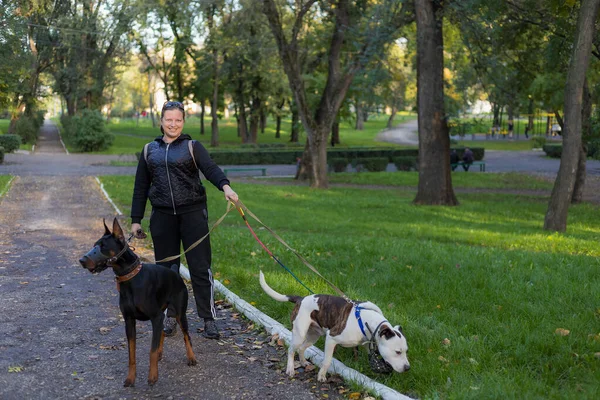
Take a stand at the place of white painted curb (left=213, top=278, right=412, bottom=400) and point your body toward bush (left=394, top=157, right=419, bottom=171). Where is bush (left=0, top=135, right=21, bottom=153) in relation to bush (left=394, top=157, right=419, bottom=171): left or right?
left

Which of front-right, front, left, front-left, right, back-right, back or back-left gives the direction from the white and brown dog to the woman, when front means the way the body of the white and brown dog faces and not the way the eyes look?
back-left

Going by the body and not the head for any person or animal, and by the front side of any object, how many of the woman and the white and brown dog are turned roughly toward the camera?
1

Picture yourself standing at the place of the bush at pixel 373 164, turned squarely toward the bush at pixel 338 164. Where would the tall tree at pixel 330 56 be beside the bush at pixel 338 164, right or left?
left

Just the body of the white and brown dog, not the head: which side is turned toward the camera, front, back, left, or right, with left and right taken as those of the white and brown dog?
right

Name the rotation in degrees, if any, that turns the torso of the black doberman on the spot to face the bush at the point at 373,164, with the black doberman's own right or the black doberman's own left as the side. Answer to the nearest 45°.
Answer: approximately 135° to the black doberman's own right

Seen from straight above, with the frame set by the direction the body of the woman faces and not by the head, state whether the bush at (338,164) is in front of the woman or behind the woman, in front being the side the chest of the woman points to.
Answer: behind

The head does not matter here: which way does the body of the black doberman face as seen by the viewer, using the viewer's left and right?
facing the viewer and to the left of the viewer

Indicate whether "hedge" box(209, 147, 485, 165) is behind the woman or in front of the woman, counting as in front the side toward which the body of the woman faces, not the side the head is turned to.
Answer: behind

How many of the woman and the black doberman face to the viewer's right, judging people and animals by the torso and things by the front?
0

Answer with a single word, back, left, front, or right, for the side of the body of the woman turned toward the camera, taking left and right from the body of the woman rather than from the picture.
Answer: front

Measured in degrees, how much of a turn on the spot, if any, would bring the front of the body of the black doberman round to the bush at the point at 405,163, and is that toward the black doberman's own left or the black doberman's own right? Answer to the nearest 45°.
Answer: approximately 180°

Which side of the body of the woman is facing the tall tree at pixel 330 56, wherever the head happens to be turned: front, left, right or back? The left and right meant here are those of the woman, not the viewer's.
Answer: back

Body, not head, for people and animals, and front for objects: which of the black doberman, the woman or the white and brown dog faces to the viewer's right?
the white and brown dog

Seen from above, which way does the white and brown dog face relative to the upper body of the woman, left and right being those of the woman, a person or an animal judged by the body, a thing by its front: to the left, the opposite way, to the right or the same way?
to the left
